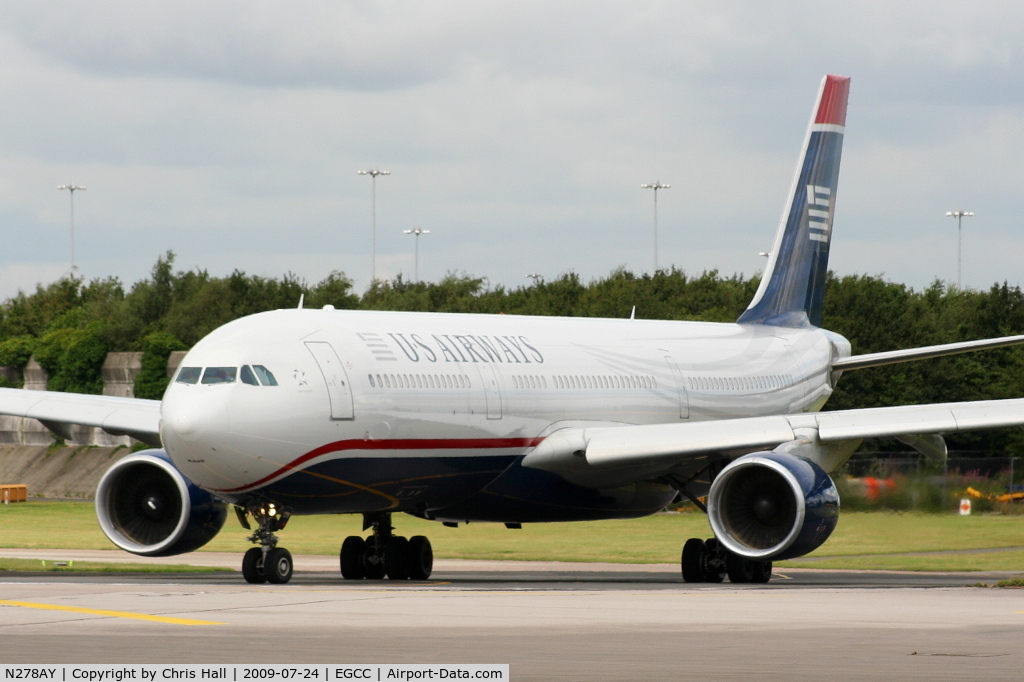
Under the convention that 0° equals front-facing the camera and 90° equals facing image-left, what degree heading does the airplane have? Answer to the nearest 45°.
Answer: approximately 45°
